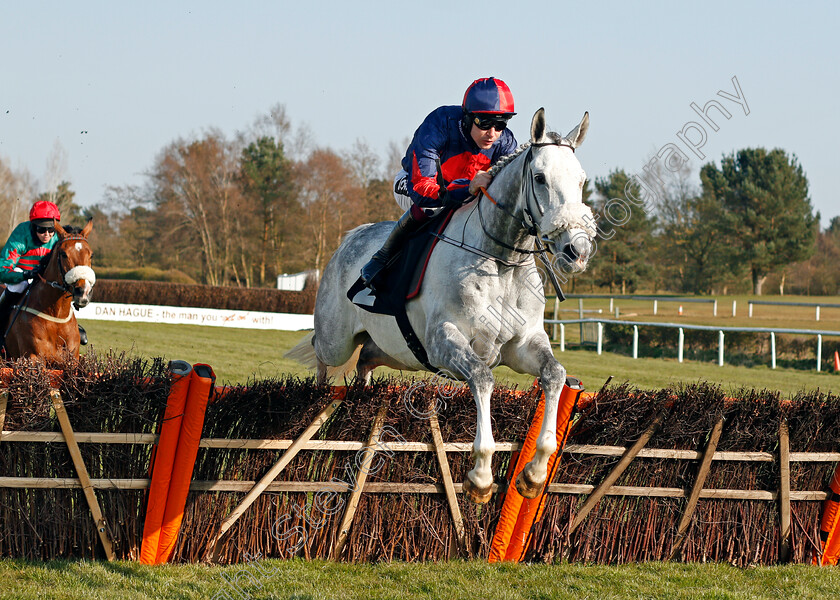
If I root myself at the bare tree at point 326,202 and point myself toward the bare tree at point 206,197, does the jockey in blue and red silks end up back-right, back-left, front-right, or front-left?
back-left

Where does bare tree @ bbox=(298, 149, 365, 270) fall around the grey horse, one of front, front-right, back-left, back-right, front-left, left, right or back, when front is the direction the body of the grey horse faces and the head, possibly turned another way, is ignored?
back-left

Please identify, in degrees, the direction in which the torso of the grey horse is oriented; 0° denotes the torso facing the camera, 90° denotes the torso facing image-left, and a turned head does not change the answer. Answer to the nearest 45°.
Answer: approximately 315°

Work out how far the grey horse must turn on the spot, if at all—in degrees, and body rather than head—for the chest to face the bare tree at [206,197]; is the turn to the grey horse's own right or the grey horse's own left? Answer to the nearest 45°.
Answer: approximately 135° to the grey horse's own left

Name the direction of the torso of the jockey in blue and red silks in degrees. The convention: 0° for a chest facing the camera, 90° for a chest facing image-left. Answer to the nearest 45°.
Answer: approximately 315°

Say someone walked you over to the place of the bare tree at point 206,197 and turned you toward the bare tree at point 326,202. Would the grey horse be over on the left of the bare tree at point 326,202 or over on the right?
right

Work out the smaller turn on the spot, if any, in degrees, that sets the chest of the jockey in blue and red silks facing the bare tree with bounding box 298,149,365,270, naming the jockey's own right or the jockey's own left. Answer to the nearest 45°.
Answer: approximately 135° to the jockey's own left

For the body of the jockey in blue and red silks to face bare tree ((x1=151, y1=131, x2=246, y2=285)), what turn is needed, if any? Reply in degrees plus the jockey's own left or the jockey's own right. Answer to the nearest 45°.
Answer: approximately 135° to the jockey's own left
